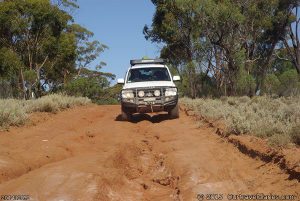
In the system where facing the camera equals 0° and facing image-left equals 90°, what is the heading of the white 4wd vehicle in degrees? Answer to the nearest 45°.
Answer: approximately 0°

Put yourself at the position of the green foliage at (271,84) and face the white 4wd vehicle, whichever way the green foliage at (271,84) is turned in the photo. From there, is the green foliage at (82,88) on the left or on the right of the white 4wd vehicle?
right

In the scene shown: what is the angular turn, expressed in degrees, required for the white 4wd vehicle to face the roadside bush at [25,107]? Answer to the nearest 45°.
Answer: approximately 90° to its right

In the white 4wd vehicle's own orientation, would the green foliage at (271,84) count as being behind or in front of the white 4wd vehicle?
behind
